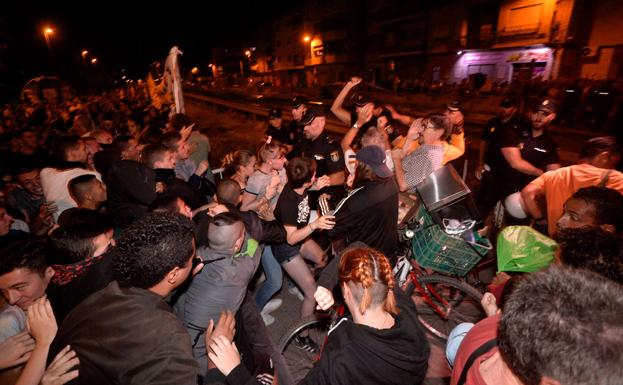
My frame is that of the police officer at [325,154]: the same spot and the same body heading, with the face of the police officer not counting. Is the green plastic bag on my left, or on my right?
on my left

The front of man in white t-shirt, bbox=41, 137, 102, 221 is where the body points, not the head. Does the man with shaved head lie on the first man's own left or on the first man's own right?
on the first man's own right

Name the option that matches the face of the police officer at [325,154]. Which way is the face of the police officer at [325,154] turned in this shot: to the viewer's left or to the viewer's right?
to the viewer's left

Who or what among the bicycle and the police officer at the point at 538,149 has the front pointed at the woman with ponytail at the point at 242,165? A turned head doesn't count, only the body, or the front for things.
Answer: the police officer

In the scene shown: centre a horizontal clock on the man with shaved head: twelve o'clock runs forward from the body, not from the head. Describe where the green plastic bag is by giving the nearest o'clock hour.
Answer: The green plastic bag is roughly at 2 o'clock from the man with shaved head.

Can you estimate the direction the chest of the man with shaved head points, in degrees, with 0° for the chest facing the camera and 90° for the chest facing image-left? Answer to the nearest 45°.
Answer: approximately 225°

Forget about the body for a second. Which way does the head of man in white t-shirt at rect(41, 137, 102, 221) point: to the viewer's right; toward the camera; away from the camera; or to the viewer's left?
to the viewer's right

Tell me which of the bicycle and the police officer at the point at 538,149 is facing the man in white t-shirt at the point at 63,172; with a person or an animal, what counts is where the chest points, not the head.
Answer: the police officer

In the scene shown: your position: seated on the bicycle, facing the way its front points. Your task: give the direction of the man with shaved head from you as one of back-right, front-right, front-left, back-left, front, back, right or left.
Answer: back

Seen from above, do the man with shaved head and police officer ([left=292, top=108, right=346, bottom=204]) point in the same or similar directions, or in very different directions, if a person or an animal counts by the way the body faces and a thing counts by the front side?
very different directions
